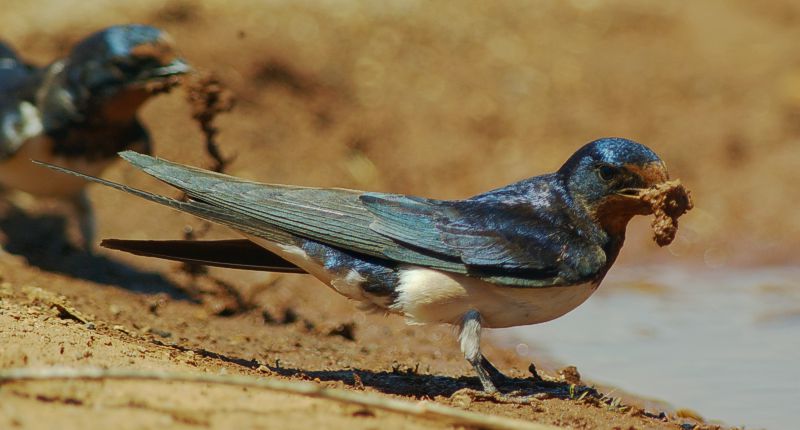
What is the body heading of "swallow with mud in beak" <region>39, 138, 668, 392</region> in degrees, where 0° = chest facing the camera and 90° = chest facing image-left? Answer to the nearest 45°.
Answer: approximately 270°

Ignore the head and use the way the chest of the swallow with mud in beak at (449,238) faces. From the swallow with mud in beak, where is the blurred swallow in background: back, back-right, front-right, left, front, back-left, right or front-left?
back-left

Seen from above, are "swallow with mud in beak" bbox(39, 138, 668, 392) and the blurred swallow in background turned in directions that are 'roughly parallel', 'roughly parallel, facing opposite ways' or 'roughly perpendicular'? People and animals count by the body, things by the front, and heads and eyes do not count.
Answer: roughly parallel

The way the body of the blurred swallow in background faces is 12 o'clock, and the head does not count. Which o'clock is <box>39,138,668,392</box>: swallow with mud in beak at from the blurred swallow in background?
The swallow with mud in beak is roughly at 2 o'clock from the blurred swallow in background.

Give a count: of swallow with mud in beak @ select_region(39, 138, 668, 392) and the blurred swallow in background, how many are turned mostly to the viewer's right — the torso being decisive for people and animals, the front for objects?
2

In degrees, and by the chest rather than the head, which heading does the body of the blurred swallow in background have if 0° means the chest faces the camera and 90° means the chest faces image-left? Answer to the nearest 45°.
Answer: approximately 270°
